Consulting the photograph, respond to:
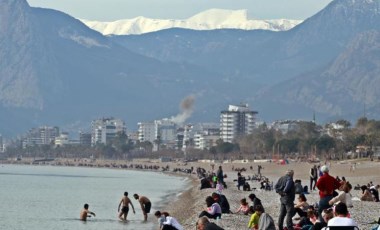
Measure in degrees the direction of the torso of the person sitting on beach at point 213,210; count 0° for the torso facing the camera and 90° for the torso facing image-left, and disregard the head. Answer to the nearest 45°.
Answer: approximately 90°

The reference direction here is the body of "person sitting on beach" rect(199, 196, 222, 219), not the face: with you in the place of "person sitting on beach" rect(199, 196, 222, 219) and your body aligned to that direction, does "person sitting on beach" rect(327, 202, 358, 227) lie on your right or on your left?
on your left

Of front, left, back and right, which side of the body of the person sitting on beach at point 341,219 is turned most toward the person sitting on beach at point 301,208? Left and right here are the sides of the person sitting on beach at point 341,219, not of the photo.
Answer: front

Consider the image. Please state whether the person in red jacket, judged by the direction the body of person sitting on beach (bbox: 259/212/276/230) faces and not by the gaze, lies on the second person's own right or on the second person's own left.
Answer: on the second person's own right

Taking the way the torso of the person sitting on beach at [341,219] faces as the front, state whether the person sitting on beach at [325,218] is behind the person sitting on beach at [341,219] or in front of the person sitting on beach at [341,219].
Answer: in front
